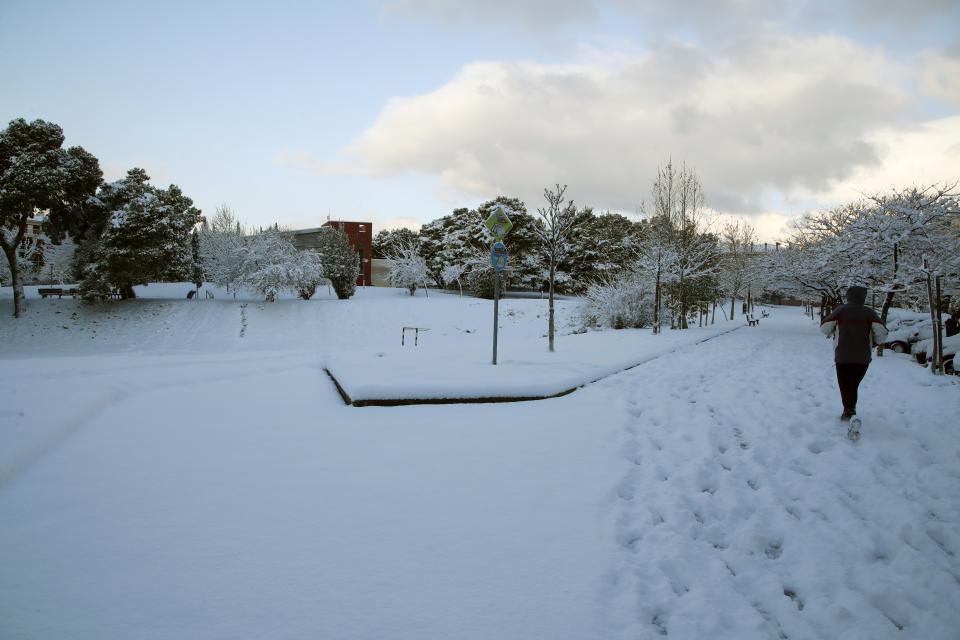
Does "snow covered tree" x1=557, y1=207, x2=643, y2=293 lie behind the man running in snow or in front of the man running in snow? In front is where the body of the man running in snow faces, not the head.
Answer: in front

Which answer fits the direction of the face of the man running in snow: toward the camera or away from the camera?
away from the camera

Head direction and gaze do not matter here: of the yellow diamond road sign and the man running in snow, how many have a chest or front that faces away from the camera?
1

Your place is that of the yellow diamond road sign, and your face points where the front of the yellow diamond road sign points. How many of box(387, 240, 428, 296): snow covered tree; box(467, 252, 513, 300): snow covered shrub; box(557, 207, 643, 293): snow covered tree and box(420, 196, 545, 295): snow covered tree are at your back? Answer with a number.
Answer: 4

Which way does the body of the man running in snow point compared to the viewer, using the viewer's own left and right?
facing away from the viewer

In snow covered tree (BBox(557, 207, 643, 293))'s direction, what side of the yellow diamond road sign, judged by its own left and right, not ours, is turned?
back

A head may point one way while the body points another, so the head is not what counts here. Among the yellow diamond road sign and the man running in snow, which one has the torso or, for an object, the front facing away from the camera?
the man running in snow
